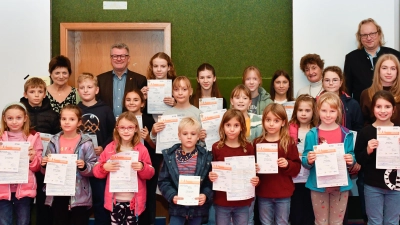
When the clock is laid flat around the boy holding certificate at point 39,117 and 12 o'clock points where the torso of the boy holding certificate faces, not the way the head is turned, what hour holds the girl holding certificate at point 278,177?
The girl holding certificate is roughly at 10 o'clock from the boy holding certificate.

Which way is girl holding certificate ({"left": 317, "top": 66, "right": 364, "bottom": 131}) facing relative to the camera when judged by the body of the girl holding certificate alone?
toward the camera

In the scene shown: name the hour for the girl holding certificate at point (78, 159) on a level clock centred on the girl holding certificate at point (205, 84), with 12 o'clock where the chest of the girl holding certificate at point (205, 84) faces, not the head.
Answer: the girl holding certificate at point (78, 159) is roughly at 2 o'clock from the girl holding certificate at point (205, 84).

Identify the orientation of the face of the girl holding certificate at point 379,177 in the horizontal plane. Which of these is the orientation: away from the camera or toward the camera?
toward the camera

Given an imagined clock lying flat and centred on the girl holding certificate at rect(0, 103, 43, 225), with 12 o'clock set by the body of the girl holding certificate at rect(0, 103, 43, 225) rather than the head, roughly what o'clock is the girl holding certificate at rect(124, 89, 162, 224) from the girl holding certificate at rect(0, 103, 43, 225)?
the girl holding certificate at rect(124, 89, 162, 224) is roughly at 9 o'clock from the girl holding certificate at rect(0, 103, 43, 225).

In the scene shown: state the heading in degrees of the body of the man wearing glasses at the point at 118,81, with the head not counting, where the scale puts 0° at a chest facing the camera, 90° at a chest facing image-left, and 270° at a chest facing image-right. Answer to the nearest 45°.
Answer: approximately 0°

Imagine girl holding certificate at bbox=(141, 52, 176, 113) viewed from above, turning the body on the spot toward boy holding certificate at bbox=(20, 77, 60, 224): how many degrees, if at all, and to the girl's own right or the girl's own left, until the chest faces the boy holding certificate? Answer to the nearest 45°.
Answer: approximately 90° to the girl's own right

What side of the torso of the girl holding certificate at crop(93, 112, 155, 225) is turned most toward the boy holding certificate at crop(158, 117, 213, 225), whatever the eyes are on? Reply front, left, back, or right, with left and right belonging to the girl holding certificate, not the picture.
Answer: left

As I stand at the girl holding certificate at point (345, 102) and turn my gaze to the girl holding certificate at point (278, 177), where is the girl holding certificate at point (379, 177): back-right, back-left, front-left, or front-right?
front-left

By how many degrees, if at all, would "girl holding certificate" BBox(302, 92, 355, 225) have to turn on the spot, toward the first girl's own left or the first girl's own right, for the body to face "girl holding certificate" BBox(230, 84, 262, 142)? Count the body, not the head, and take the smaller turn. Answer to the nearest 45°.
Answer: approximately 90° to the first girl's own right

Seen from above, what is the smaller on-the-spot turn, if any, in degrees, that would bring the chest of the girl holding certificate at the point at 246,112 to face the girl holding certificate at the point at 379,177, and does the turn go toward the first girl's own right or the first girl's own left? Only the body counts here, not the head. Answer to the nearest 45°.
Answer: approximately 90° to the first girl's own left

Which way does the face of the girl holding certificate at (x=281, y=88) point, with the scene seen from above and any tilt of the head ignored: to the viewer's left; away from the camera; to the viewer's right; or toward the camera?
toward the camera

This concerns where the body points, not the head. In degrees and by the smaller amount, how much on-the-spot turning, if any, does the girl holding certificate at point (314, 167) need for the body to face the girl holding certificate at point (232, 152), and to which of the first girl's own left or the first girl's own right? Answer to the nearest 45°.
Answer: approximately 45° to the first girl's own right

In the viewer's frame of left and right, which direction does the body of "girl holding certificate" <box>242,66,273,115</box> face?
facing the viewer

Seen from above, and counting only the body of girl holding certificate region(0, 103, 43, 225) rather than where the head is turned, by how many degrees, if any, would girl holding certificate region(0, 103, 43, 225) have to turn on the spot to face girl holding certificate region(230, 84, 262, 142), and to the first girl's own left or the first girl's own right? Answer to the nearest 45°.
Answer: approximately 90° to the first girl's own left

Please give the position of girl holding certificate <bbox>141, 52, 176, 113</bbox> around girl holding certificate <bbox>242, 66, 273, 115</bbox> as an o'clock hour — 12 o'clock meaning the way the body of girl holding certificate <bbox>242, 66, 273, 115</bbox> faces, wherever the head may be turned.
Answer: girl holding certificate <bbox>141, 52, 176, 113</bbox> is roughly at 3 o'clock from girl holding certificate <bbox>242, 66, 273, 115</bbox>.

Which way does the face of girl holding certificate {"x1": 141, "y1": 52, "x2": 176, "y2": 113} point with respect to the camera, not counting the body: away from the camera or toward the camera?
toward the camera
